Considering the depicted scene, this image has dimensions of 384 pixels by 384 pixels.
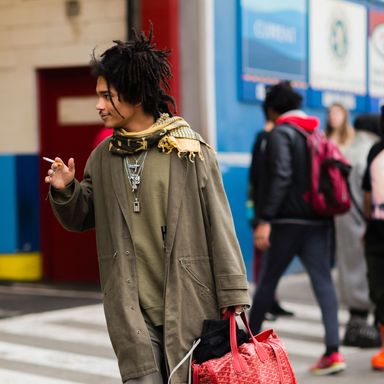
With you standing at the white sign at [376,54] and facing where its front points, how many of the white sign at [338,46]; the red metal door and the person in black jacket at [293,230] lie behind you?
0

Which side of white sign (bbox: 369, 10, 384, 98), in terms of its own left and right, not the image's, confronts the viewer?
front

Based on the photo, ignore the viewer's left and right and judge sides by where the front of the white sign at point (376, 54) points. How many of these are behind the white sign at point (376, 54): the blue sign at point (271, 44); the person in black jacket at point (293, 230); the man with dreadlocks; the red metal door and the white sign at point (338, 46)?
0

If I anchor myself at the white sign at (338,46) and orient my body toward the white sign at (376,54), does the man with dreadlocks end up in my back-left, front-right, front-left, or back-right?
back-right

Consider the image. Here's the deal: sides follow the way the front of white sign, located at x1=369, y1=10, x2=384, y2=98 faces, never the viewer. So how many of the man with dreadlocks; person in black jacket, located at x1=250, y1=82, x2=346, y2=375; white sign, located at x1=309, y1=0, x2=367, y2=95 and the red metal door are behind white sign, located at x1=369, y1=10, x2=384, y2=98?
0

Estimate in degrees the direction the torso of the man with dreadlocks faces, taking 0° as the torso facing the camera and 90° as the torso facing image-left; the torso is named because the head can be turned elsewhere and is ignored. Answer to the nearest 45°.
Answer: approximately 45°

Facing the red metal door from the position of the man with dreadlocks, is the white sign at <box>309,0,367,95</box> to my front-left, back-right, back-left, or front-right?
front-right

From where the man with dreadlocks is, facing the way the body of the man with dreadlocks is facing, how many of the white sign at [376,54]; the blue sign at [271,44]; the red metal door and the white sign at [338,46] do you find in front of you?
0

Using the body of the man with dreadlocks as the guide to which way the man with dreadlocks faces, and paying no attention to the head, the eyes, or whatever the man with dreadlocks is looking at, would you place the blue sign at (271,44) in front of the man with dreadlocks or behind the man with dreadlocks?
behind

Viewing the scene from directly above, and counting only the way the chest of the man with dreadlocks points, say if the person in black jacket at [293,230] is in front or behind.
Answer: behind

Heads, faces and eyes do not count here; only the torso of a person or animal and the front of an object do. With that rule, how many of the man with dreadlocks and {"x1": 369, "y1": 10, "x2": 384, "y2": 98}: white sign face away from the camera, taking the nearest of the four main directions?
0

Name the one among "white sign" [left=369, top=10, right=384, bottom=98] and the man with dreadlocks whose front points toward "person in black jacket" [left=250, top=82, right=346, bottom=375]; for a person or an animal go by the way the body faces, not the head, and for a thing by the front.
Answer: the white sign

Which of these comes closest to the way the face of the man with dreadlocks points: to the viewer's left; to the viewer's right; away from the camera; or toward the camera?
to the viewer's left

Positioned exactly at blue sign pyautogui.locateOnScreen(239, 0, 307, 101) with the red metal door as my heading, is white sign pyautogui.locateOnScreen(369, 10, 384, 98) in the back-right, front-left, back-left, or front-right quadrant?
back-right

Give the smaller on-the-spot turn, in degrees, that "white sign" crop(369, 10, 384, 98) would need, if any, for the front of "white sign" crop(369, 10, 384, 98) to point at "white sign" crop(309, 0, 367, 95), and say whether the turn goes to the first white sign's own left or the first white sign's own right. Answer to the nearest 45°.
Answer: approximately 45° to the first white sign's own right
